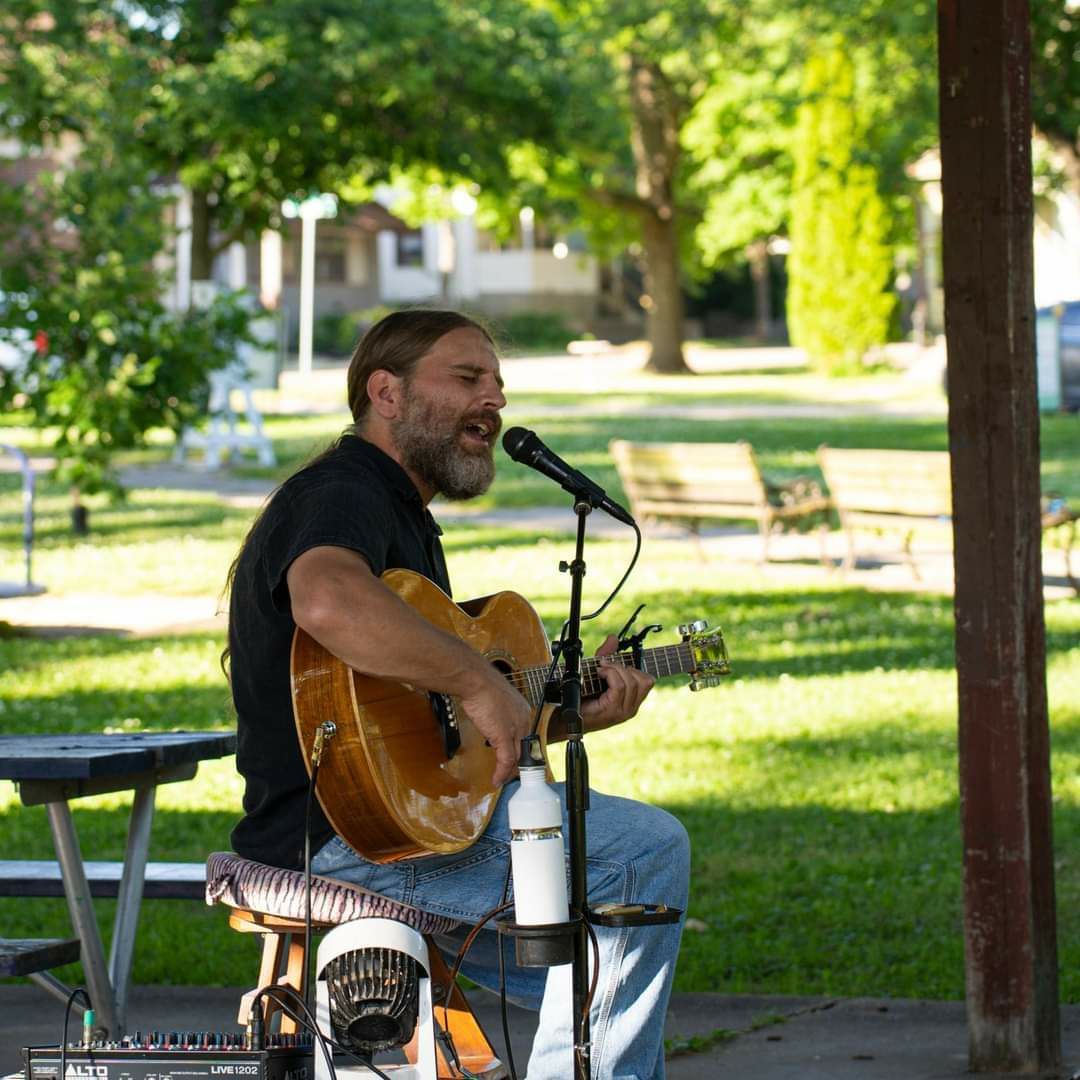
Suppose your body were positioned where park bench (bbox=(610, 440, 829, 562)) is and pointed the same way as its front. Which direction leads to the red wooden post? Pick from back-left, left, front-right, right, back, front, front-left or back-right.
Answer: back-right

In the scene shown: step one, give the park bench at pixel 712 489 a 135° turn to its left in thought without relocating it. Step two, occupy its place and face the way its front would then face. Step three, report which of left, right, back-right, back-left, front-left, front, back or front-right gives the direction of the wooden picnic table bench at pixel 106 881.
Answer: left

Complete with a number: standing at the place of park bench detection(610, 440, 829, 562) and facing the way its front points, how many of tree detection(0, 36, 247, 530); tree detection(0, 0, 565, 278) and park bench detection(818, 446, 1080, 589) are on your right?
1

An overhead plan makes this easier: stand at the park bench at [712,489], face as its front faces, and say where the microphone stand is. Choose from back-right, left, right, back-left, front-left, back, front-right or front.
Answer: back-right

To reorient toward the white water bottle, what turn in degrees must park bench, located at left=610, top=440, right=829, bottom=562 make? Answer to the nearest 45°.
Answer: approximately 135° to its right

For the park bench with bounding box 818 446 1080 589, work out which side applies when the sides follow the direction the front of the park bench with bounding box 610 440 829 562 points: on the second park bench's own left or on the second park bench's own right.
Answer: on the second park bench's own right

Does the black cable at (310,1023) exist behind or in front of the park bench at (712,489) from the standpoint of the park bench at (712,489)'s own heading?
behind

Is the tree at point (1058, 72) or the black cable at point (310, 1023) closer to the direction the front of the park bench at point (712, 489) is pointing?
the tree

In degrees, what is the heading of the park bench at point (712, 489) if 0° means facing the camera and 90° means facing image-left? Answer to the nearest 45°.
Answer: approximately 225°

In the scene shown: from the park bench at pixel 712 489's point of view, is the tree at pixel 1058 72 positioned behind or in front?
in front
